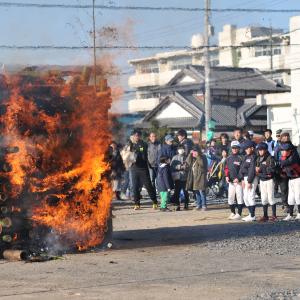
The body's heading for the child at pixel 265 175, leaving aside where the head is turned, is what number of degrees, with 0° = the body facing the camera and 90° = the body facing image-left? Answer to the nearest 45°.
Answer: approximately 45°

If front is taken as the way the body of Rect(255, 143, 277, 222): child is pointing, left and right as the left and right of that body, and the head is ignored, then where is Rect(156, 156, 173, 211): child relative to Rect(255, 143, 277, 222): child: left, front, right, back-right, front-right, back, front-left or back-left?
right

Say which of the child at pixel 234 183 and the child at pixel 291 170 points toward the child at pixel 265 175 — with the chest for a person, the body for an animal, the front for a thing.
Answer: the child at pixel 291 170

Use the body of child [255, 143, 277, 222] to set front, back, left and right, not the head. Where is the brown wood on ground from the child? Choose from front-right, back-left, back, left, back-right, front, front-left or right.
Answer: front

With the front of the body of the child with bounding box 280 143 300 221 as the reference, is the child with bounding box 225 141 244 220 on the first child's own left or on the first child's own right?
on the first child's own right

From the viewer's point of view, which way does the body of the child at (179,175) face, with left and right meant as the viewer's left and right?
facing the viewer

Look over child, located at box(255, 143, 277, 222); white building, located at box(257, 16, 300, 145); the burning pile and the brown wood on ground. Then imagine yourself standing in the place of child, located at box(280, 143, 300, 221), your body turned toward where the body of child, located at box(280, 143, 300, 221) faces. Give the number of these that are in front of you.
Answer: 3

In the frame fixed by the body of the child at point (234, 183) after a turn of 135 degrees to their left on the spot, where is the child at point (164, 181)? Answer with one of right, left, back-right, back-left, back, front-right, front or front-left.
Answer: back-left

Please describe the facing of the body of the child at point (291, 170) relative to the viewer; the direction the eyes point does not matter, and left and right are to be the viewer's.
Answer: facing the viewer and to the left of the viewer
